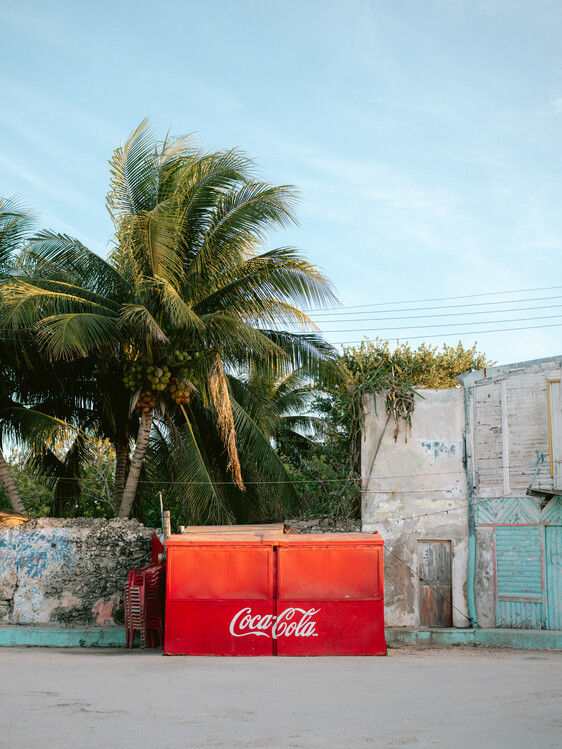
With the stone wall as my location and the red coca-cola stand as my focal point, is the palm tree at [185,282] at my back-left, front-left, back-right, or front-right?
front-left

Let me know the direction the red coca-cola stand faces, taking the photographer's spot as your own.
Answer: facing the viewer

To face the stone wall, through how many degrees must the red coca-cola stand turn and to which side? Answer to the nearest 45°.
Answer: approximately 135° to its right

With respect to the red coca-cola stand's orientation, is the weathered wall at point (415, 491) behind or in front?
behind

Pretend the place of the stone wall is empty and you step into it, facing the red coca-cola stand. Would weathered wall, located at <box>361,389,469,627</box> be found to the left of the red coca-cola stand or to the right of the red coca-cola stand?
left
